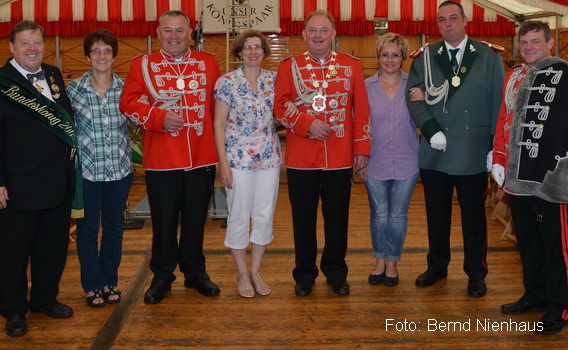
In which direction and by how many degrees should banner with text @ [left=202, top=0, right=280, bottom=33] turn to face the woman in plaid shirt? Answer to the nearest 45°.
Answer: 0° — it already faces them

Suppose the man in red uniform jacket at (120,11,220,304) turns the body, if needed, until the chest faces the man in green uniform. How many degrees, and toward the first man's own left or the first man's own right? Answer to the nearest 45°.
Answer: approximately 90° to the first man's own left
